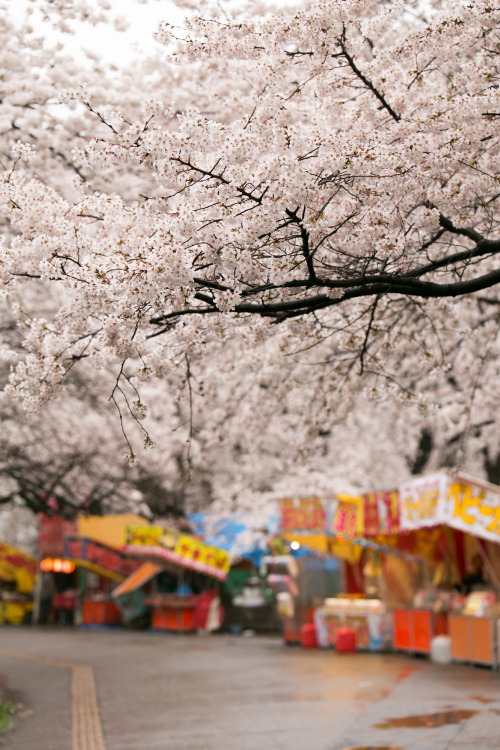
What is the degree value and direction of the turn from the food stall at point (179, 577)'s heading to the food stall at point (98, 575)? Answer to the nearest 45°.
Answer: approximately 90° to its right

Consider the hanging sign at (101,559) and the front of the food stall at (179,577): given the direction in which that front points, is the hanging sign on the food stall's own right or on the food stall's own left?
on the food stall's own right

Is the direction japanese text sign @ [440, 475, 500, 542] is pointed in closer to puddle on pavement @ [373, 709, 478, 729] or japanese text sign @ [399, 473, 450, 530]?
the puddle on pavement

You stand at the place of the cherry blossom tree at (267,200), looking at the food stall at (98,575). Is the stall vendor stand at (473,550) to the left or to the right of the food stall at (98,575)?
right

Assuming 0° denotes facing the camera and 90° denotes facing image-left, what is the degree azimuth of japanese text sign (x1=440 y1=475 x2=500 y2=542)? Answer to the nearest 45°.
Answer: approximately 45°
